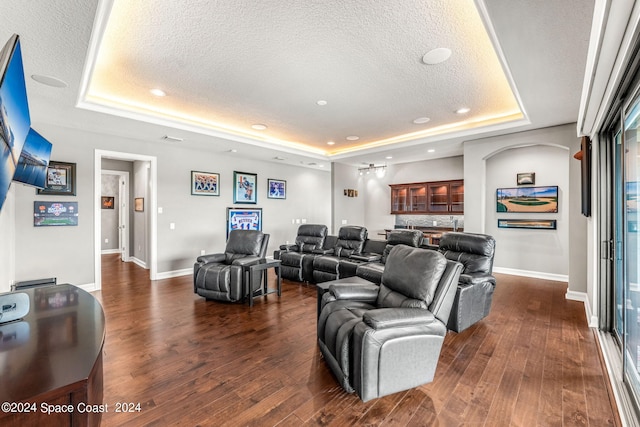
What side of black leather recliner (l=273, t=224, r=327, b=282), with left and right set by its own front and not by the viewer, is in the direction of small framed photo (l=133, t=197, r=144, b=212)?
right

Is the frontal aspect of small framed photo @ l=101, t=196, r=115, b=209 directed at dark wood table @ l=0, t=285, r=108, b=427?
yes

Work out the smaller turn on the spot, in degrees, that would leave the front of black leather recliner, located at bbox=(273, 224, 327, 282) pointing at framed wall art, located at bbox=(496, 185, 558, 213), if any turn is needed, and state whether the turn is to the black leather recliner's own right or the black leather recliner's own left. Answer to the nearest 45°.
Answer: approximately 135° to the black leather recliner's own left

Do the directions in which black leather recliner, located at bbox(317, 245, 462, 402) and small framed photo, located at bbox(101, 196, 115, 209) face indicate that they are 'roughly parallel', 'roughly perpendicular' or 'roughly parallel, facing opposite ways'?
roughly perpendicular

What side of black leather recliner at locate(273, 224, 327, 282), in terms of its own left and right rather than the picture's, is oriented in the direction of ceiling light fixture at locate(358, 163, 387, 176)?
back
